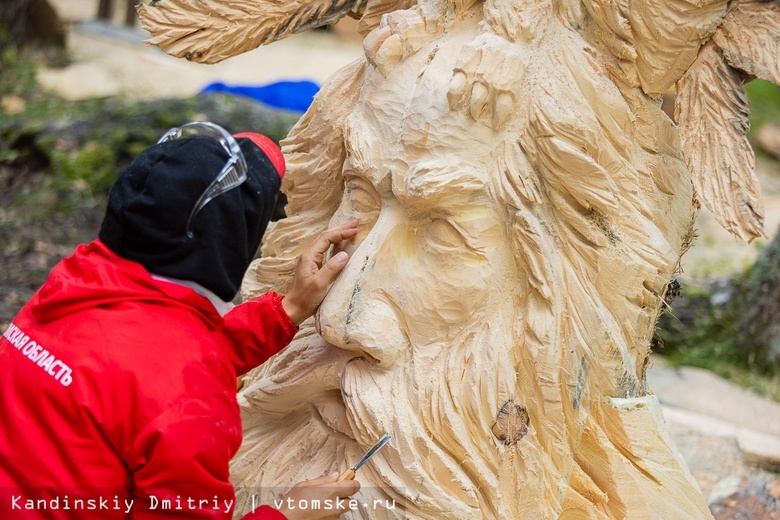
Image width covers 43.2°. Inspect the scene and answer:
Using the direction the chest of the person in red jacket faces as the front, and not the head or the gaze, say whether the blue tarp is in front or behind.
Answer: in front

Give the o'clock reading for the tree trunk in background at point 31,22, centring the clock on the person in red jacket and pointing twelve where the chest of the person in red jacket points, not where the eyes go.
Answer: The tree trunk in background is roughly at 10 o'clock from the person in red jacket.

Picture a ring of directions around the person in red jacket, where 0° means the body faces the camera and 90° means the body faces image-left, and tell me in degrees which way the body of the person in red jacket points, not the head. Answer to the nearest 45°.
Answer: approximately 225°

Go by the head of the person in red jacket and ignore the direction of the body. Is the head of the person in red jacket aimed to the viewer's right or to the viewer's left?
to the viewer's right

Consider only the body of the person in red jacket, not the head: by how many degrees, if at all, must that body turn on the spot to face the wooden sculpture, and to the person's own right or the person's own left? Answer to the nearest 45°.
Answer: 0° — they already face it
